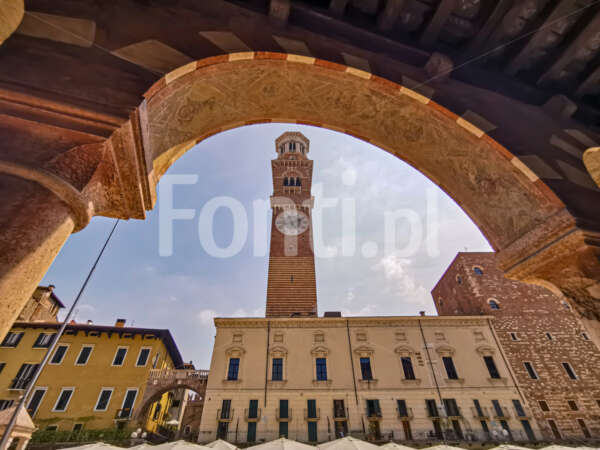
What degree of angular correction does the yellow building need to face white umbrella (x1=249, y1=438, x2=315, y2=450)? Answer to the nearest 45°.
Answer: approximately 45° to its left

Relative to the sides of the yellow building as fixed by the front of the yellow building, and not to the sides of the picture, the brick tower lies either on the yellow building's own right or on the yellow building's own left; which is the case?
on the yellow building's own left

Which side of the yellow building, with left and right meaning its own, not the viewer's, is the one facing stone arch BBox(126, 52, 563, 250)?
front

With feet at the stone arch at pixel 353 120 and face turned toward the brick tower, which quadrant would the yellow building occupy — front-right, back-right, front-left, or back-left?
front-left

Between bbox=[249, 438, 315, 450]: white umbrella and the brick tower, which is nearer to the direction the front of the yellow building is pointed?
the white umbrella

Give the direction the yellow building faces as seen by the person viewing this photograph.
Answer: facing the viewer

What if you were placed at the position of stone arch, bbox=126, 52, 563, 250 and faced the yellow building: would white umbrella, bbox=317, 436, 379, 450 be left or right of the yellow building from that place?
right

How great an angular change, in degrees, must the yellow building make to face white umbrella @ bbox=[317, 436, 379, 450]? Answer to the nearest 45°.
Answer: approximately 45° to its left
